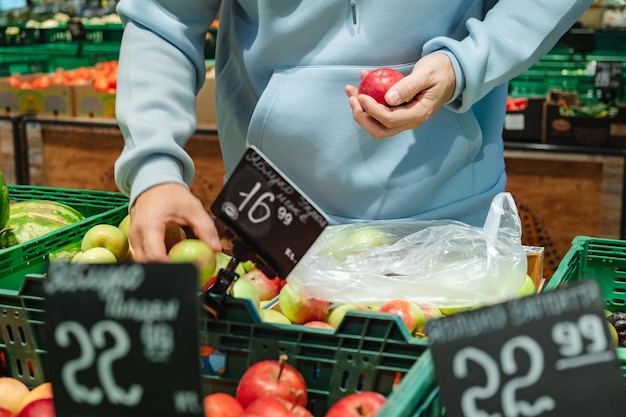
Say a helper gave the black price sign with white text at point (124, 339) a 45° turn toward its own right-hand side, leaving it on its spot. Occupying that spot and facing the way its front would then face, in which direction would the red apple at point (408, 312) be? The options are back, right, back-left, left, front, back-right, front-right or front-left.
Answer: back

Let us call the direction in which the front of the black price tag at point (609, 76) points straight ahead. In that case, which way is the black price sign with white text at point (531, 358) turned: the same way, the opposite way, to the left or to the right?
the same way

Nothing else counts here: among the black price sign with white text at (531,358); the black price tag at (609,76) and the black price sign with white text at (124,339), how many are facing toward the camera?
3

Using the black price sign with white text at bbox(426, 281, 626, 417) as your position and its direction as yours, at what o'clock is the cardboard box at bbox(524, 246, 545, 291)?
The cardboard box is roughly at 6 o'clock from the black price sign with white text.

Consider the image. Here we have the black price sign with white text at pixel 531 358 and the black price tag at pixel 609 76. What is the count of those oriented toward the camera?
2

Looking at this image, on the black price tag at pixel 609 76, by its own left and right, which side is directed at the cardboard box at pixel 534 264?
front

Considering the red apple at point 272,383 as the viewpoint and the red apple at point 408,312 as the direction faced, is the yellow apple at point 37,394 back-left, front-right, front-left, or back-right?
back-left

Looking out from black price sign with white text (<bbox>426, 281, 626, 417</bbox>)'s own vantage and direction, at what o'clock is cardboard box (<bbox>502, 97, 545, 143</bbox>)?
The cardboard box is roughly at 6 o'clock from the black price sign with white text.

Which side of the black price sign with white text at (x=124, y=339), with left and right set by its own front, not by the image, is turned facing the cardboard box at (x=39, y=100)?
back

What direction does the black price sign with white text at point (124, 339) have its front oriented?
toward the camera

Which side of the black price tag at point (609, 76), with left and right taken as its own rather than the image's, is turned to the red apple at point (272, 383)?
front

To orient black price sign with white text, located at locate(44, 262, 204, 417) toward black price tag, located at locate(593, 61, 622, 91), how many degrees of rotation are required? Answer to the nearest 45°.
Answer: approximately 135° to its left

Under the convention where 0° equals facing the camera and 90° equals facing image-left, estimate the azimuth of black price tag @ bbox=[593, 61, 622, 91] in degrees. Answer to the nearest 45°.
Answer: approximately 0°

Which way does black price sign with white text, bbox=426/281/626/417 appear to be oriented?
toward the camera

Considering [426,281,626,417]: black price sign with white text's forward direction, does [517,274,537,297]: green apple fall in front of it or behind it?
behind

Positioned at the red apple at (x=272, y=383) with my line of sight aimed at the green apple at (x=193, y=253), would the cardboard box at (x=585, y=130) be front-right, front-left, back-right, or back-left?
front-right
